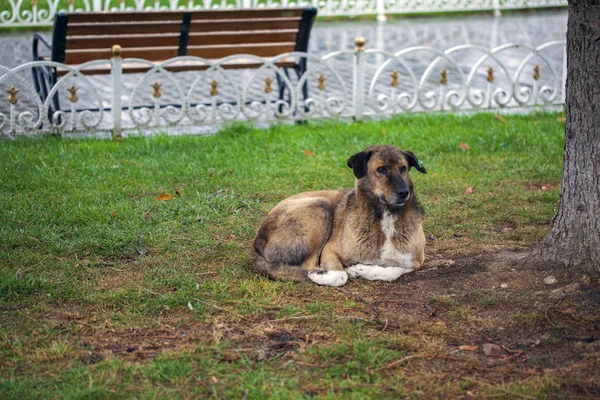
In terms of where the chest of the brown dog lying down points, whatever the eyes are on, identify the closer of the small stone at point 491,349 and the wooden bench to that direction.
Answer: the small stone

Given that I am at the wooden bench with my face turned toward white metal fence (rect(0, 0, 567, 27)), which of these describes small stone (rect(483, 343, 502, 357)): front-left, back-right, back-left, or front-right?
back-right

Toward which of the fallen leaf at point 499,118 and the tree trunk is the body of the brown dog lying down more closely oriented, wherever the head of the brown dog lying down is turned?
the tree trunk

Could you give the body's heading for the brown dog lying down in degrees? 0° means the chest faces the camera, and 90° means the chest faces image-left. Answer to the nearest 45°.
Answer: approximately 315°

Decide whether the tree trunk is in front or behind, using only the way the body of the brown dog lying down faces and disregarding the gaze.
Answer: in front

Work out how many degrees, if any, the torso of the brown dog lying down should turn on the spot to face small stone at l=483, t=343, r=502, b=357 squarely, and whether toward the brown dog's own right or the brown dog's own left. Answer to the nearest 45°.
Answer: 0° — it already faces it

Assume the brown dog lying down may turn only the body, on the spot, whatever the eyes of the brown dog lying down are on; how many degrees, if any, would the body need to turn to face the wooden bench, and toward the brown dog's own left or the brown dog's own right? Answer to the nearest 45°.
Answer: approximately 180°

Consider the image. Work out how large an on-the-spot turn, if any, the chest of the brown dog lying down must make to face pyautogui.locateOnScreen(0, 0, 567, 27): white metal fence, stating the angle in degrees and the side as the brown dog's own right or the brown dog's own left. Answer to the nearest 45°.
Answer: approximately 135° to the brown dog's own left

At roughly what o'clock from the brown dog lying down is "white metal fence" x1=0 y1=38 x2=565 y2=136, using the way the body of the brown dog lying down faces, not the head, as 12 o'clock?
The white metal fence is roughly at 7 o'clock from the brown dog lying down.
